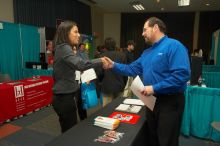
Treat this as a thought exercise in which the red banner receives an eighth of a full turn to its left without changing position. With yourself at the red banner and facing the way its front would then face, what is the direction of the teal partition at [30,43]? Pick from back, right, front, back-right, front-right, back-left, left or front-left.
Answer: left

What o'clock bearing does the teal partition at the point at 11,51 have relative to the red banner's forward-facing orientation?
The teal partition is roughly at 7 o'clock from the red banner.

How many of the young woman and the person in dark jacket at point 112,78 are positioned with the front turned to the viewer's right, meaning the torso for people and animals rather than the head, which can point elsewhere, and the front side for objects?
1

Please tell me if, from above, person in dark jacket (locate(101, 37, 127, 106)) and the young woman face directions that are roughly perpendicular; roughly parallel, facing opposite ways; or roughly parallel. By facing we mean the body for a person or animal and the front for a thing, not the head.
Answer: roughly perpendicular

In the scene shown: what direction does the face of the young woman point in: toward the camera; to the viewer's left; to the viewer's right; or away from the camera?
to the viewer's right

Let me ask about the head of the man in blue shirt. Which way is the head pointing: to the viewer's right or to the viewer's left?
to the viewer's left

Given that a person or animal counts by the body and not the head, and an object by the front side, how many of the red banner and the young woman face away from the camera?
0

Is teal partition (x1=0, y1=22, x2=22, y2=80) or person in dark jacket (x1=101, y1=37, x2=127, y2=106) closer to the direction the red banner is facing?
the person in dark jacket

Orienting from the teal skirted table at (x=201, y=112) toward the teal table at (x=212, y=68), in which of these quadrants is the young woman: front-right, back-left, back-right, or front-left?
back-left

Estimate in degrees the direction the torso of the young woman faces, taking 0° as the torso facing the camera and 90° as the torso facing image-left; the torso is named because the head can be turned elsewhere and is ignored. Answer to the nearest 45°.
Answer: approximately 270°
